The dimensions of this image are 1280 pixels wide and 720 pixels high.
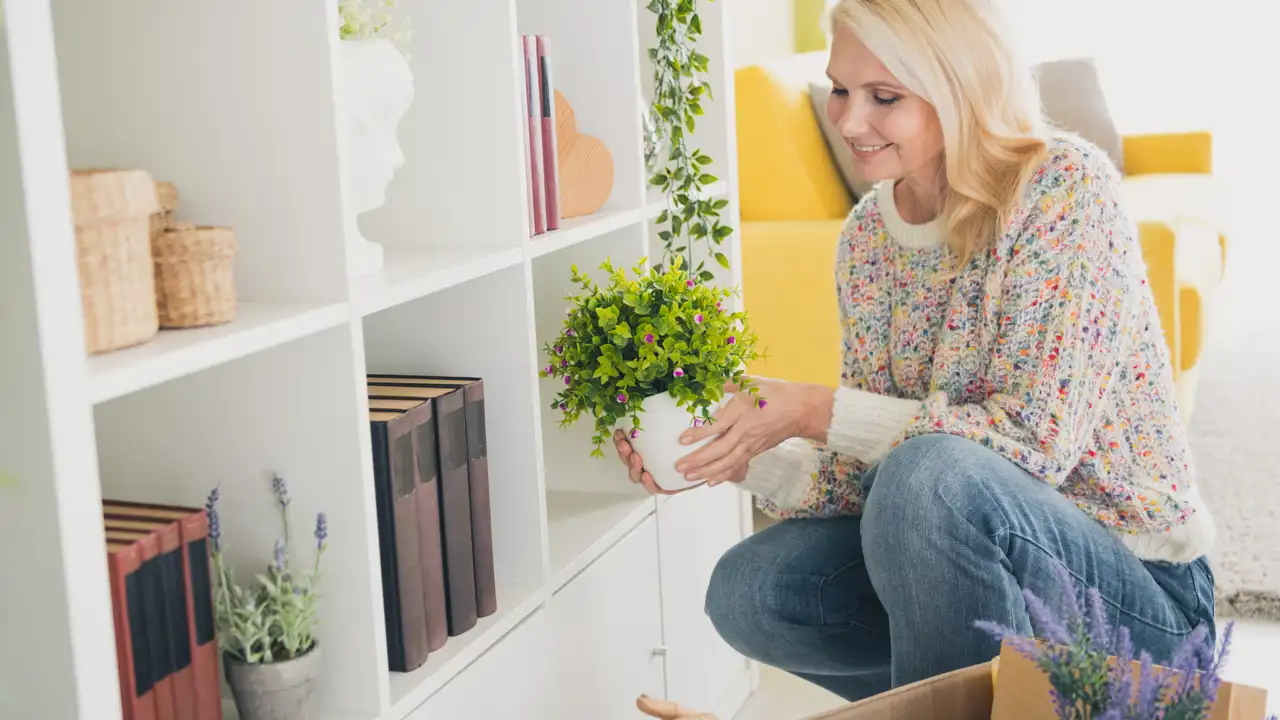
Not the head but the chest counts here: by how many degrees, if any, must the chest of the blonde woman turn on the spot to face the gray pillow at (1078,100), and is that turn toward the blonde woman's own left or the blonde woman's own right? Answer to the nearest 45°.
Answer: approximately 135° to the blonde woman's own right

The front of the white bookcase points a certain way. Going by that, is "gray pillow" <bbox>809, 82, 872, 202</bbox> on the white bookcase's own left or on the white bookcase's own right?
on the white bookcase's own left

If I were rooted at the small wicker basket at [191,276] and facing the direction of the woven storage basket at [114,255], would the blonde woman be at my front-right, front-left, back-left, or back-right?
back-left

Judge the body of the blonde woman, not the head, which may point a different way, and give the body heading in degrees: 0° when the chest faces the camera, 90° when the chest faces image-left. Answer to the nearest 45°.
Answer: approximately 45°

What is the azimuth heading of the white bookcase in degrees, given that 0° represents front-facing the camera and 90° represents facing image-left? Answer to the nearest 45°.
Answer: approximately 315°

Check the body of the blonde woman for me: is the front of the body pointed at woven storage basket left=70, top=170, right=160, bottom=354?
yes
